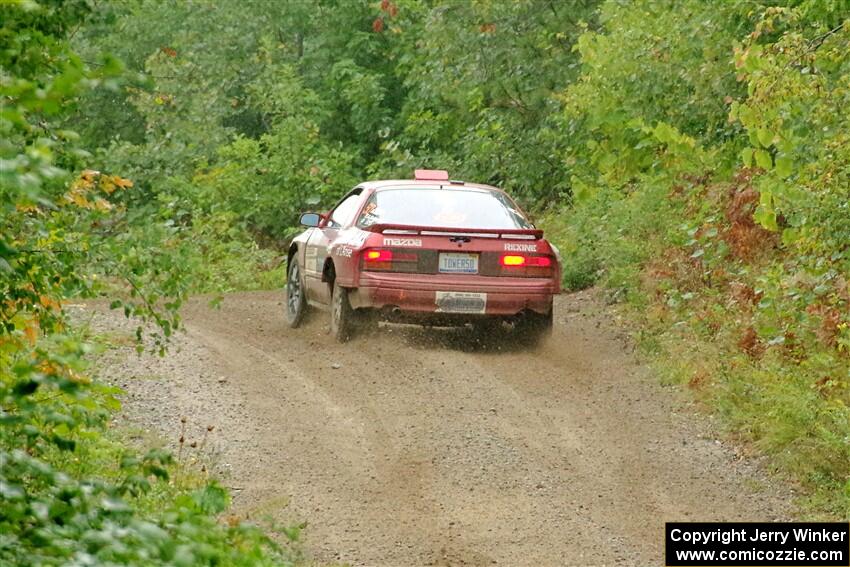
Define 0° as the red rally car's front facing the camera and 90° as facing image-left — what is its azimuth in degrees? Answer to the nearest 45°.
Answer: approximately 180°
